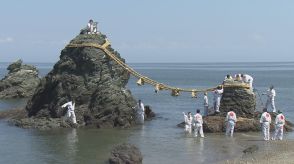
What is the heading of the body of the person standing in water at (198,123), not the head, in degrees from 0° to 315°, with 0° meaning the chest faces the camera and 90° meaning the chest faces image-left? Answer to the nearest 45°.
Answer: approximately 180°

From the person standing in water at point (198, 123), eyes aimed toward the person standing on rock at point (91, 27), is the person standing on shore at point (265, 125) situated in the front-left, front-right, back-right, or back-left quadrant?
back-right

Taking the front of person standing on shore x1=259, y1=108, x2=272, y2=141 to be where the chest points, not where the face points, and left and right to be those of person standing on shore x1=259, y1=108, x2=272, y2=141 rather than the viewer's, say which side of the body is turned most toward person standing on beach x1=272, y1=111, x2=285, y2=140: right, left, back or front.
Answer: right

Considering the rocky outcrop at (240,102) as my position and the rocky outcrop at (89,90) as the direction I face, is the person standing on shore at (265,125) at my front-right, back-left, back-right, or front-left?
back-left

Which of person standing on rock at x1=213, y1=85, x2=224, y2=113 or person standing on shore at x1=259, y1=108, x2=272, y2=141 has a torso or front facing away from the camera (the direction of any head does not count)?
person standing on shore at x1=259, y1=108, x2=272, y2=141

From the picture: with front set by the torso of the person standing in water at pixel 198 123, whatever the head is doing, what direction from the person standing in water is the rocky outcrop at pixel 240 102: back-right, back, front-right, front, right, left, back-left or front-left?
front-right

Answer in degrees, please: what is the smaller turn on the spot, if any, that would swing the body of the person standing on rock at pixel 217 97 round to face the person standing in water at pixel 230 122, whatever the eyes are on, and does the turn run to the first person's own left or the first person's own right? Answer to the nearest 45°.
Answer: approximately 90° to the first person's own right
